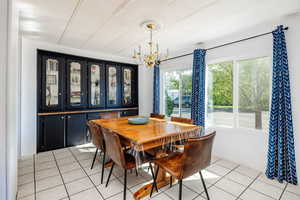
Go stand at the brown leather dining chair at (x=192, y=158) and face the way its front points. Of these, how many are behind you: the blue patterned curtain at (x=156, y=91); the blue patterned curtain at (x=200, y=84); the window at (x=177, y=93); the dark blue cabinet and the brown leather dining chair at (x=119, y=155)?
0

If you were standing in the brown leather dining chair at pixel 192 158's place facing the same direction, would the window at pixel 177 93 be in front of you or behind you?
in front

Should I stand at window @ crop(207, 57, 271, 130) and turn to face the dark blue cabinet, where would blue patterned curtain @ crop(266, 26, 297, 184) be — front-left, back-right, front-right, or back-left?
back-left

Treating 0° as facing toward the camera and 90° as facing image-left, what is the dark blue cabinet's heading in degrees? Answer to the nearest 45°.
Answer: approximately 315°

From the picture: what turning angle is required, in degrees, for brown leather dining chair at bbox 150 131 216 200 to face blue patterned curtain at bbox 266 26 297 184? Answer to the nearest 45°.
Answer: approximately 90° to its right

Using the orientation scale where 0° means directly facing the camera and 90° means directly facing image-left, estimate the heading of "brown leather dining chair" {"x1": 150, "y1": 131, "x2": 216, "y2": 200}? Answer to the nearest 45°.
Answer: approximately 135°

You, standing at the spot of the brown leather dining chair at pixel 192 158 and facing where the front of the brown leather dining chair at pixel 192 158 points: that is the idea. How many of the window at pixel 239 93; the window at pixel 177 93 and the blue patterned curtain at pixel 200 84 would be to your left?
0

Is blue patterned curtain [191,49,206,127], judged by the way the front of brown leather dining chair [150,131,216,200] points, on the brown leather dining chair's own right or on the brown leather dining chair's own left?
on the brown leather dining chair's own right

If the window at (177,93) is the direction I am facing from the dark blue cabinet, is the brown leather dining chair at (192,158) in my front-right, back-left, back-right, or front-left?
front-right

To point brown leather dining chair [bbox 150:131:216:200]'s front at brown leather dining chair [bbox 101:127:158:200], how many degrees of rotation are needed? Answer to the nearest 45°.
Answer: approximately 45° to its left

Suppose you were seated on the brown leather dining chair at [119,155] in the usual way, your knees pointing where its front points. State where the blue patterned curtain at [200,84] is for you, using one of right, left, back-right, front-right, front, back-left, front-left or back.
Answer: front

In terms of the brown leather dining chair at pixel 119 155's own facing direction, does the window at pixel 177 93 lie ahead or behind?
ahead

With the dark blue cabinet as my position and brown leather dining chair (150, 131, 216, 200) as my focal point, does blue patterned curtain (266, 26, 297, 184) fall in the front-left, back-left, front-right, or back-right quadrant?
front-left

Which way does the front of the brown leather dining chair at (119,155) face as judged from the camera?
facing away from the viewer and to the right of the viewer

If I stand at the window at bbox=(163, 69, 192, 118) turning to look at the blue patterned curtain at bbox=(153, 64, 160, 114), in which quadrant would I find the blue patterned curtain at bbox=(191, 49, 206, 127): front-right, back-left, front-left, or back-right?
back-left

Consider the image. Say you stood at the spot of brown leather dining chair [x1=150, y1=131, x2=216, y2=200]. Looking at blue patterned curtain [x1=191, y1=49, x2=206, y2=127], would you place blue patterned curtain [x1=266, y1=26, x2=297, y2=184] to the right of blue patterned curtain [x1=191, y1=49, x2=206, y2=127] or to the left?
right

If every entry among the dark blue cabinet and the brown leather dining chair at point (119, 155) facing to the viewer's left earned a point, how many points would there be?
0

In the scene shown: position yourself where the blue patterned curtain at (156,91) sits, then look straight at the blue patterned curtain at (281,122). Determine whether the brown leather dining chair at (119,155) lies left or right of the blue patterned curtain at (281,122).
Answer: right

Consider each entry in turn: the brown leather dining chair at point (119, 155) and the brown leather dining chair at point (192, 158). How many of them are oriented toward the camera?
0

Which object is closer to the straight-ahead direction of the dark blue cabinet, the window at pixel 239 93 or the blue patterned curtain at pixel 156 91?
the window
